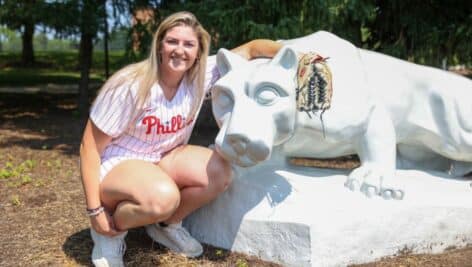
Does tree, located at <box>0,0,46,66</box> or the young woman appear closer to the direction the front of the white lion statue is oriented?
the young woman

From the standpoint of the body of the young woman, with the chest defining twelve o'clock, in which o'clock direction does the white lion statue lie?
The white lion statue is roughly at 10 o'clock from the young woman.

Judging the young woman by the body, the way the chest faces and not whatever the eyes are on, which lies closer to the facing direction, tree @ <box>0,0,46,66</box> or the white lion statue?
the white lion statue

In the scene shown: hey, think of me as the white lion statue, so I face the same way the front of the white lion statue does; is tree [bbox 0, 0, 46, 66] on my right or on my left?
on my right

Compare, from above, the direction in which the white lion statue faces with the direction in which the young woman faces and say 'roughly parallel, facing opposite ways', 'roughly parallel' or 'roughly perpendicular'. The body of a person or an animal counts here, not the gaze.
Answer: roughly perpendicular

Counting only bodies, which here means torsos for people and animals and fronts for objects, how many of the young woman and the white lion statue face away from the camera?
0

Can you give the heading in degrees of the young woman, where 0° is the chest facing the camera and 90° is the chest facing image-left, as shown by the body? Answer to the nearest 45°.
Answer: approximately 315°

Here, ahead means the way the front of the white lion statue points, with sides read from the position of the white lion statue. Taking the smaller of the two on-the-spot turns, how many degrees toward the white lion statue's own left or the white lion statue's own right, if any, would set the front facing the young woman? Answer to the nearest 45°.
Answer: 0° — it already faces them
